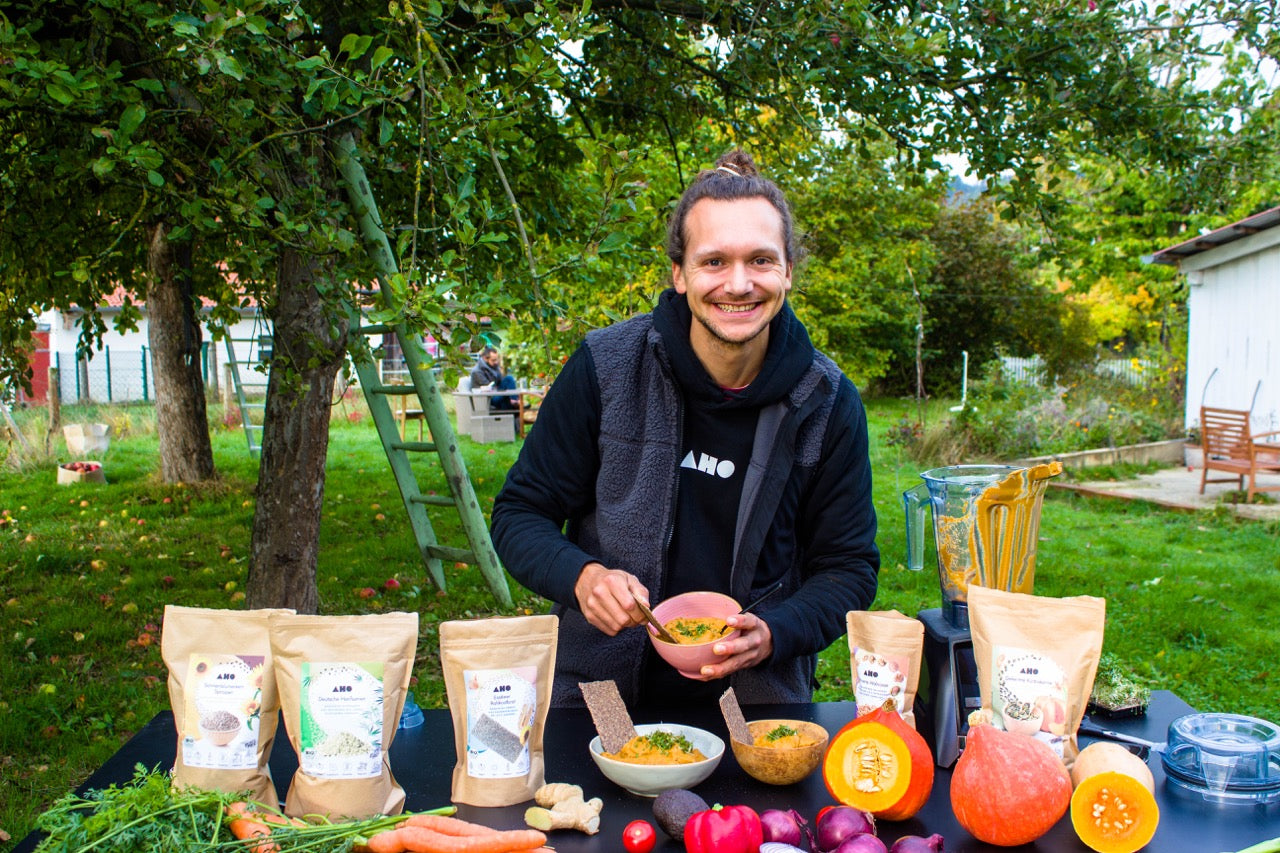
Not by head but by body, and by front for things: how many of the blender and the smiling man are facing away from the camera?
0

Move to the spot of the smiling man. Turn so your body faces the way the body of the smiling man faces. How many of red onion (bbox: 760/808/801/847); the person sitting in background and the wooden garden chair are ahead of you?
1

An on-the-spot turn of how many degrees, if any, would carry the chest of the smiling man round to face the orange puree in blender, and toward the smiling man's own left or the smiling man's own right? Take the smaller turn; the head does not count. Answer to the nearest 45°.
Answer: approximately 45° to the smiling man's own left

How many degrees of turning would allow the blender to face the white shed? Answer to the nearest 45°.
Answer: approximately 135° to its left

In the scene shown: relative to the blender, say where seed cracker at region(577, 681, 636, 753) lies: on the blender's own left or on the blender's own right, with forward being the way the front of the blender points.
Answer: on the blender's own right

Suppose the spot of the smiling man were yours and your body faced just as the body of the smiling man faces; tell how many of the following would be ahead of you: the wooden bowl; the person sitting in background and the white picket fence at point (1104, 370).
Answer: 1

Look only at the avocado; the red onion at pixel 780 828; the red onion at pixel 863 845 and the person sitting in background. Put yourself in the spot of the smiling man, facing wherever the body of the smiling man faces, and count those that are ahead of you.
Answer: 3

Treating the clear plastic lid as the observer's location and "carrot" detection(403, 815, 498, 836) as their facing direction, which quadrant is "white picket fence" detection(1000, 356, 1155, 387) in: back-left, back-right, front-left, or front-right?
back-right

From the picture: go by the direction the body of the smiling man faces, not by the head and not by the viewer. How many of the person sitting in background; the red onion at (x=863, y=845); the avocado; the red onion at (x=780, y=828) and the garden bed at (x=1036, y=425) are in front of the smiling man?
3

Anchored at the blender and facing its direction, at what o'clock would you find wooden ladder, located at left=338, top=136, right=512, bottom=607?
The wooden ladder is roughly at 6 o'clock from the blender.

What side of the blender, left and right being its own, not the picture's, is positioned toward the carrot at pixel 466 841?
right

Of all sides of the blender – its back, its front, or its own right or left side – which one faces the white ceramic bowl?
right

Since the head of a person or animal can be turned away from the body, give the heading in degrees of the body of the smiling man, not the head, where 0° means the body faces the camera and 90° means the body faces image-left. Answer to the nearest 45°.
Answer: approximately 0°

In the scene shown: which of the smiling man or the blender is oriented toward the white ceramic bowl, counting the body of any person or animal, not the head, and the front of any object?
the smiling man

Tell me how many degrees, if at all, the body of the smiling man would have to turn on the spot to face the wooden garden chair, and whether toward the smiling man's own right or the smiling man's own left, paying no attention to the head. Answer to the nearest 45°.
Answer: approximately 135° to the smiling man's own left

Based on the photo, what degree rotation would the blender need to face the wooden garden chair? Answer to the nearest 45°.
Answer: approximately 135° to its left
